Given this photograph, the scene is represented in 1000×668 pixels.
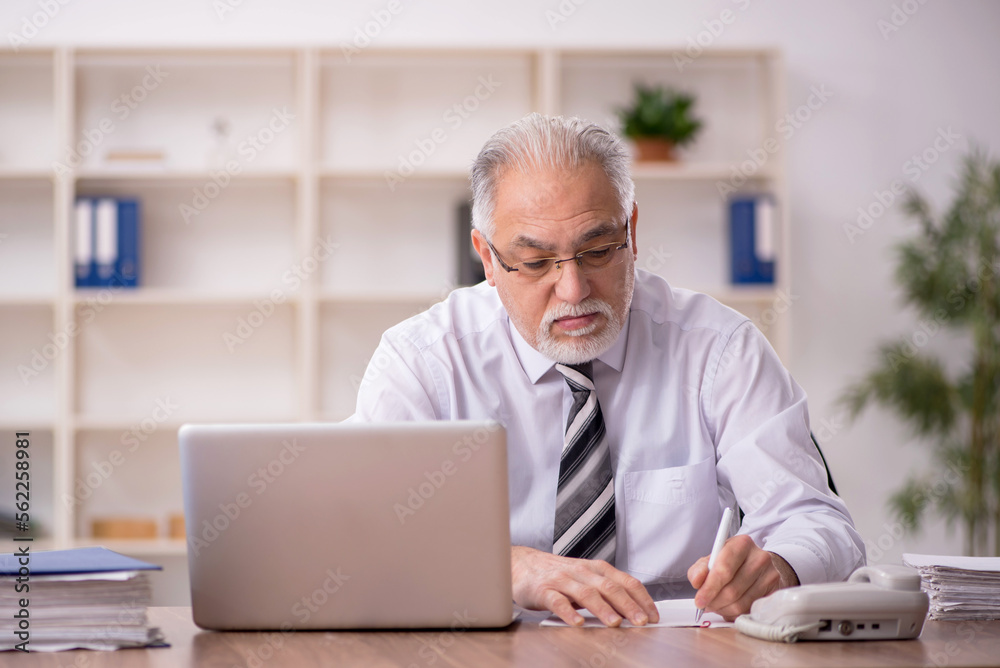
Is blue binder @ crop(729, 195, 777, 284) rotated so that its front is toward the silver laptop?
yes

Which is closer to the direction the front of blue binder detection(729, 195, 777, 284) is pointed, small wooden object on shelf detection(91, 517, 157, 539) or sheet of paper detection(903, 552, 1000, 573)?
the sheet of paper

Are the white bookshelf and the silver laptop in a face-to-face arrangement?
yes

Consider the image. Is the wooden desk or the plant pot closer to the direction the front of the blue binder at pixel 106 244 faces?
the wooden desk

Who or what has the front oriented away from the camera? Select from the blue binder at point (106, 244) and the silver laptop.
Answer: the silver laptop

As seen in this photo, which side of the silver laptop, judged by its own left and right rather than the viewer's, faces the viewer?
back

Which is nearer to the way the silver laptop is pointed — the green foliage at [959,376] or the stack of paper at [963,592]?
the green foliage

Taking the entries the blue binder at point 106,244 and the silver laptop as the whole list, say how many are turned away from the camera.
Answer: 1

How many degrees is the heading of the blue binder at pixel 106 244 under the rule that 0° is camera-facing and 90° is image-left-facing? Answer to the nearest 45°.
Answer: approximately 0°

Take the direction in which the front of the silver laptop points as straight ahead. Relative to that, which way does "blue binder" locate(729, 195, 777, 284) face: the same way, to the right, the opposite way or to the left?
the opposite way
